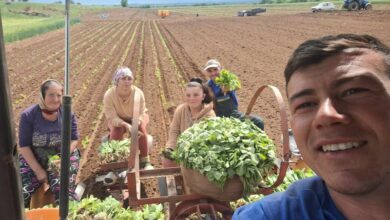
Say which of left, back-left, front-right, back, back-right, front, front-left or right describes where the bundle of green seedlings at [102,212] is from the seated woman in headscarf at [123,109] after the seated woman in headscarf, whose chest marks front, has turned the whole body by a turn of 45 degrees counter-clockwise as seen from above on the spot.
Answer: front-right

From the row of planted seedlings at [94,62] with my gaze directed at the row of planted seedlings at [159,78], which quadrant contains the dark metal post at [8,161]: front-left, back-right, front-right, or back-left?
front-right

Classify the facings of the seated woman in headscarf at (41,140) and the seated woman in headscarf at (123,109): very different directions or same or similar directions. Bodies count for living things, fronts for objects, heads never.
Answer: same or similar directions

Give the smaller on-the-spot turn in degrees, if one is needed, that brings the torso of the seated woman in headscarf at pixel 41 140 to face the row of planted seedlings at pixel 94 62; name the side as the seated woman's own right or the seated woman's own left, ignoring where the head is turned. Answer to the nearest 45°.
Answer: approximately 180°

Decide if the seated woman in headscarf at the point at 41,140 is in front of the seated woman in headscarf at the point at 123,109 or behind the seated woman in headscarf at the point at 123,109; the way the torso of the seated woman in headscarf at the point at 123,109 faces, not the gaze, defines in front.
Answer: in front

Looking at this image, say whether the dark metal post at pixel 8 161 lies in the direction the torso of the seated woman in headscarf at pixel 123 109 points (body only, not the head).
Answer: yes

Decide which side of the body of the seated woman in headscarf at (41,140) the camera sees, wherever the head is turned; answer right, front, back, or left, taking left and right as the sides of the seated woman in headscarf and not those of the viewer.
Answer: front

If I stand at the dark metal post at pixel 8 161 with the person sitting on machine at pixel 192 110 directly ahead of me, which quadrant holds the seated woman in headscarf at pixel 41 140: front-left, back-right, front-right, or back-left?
front-left

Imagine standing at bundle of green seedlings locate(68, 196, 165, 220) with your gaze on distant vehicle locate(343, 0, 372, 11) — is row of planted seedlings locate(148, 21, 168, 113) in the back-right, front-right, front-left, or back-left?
front-left

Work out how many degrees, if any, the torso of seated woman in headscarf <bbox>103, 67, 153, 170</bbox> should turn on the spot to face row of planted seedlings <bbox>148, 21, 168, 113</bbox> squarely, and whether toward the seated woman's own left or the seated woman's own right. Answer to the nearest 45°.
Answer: approximately 180°

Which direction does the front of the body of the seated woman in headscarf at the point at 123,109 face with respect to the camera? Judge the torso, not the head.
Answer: toward the camera

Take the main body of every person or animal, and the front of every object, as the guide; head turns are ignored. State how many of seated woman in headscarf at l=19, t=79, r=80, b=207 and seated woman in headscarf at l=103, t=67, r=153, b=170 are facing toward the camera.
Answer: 2

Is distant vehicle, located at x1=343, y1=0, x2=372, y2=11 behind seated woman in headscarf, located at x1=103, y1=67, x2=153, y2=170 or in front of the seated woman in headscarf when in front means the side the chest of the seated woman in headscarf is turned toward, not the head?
behind
